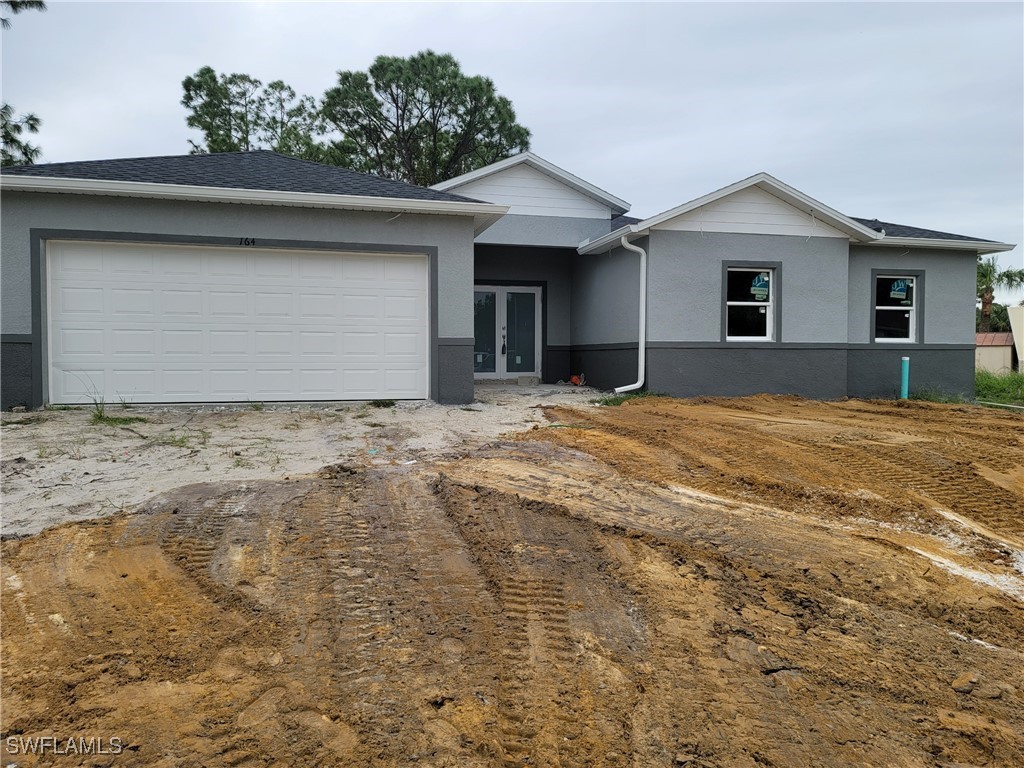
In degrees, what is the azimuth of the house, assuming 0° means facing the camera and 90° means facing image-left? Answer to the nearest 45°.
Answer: approximately 0°

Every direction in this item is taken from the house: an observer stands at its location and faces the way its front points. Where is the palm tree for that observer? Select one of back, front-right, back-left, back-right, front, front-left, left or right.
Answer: back-left

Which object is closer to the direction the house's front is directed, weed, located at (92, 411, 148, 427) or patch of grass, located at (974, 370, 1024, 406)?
the weed

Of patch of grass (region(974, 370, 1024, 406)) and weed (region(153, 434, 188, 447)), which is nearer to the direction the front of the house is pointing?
the weed

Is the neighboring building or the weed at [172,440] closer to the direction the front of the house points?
the weed

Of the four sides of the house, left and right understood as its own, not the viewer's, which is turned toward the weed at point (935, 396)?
left

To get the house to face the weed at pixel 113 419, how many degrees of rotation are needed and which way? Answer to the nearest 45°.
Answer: approximately 45° to its right

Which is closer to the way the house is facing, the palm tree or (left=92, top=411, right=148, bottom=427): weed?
the weed
